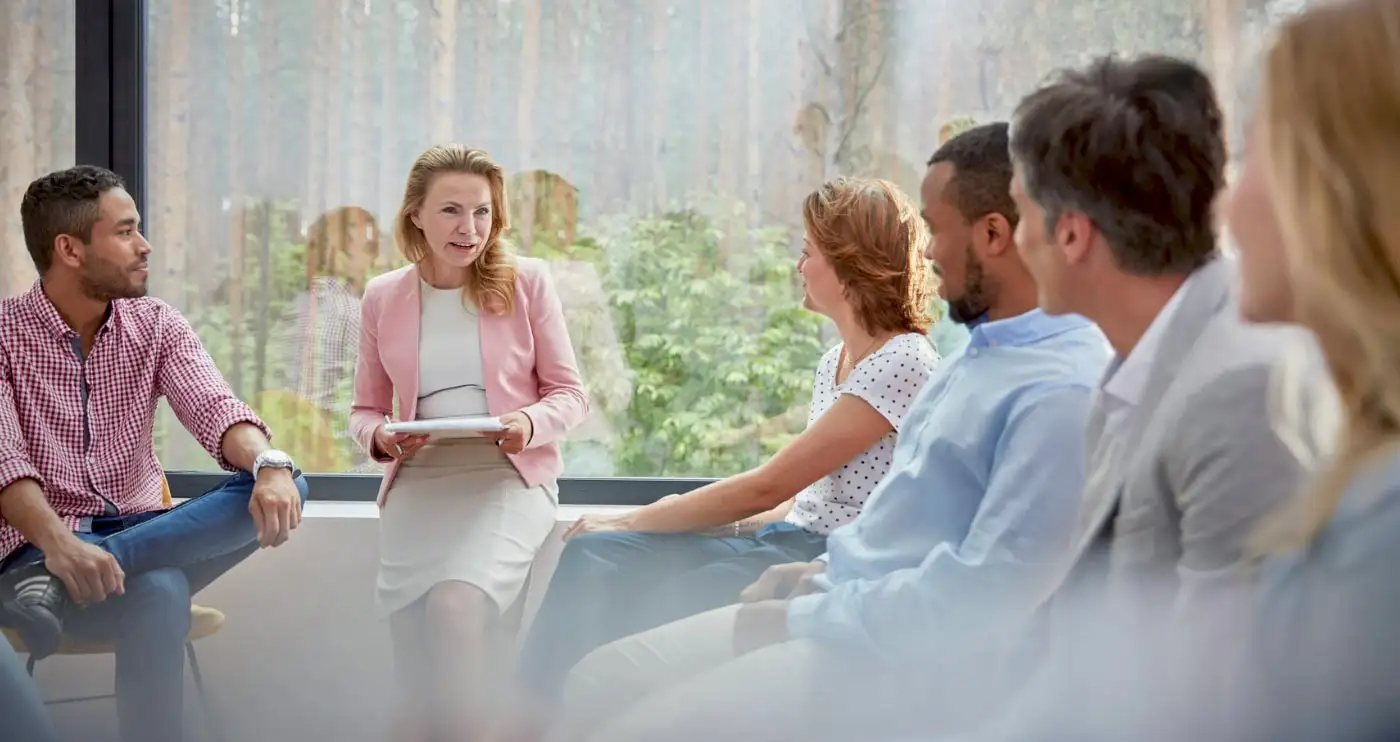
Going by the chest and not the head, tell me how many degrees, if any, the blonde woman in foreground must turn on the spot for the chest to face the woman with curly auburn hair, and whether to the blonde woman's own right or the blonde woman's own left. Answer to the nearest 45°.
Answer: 0° — they already face them

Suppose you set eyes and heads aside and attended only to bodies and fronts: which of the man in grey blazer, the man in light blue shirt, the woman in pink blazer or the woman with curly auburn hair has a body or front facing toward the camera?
the woman in pink blazer

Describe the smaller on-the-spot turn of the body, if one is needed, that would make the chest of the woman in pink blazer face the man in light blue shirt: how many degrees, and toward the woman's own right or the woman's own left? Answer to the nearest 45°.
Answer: approximately 45° to the woman's own left

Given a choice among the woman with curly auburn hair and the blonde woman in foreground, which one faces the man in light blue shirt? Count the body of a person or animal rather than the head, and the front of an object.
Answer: the blonde woman in foreground

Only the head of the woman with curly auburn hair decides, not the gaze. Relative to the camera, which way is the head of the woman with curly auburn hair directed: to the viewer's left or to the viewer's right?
to the viewer's left

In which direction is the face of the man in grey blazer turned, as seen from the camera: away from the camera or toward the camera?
away from the camera

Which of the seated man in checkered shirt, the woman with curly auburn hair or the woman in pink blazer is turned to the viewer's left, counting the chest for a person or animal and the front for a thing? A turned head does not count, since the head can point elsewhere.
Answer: the woman with curly auburn hair

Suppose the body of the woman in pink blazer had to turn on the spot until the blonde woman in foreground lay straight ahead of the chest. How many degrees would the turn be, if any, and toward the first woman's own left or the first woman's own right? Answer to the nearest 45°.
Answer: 0° — they already face them

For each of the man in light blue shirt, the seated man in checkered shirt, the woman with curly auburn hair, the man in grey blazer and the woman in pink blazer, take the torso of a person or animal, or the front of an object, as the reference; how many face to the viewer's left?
3

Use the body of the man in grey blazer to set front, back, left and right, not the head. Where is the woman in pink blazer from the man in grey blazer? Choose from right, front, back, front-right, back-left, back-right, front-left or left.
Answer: front-right

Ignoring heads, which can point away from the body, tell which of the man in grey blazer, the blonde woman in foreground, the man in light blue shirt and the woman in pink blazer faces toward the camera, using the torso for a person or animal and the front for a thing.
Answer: the woman in pink blazer

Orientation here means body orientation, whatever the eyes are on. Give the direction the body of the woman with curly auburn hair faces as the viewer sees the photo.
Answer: to the viewer's left

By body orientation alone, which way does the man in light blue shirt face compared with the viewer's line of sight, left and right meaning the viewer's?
facing to the left of the viewer

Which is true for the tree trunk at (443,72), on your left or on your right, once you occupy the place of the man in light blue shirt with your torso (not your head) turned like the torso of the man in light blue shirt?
on your right

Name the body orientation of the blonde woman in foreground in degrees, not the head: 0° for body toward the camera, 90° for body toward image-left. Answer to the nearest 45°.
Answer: approximately 135°

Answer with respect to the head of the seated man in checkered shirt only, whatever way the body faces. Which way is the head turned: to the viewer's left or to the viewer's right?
to the viewer's right
